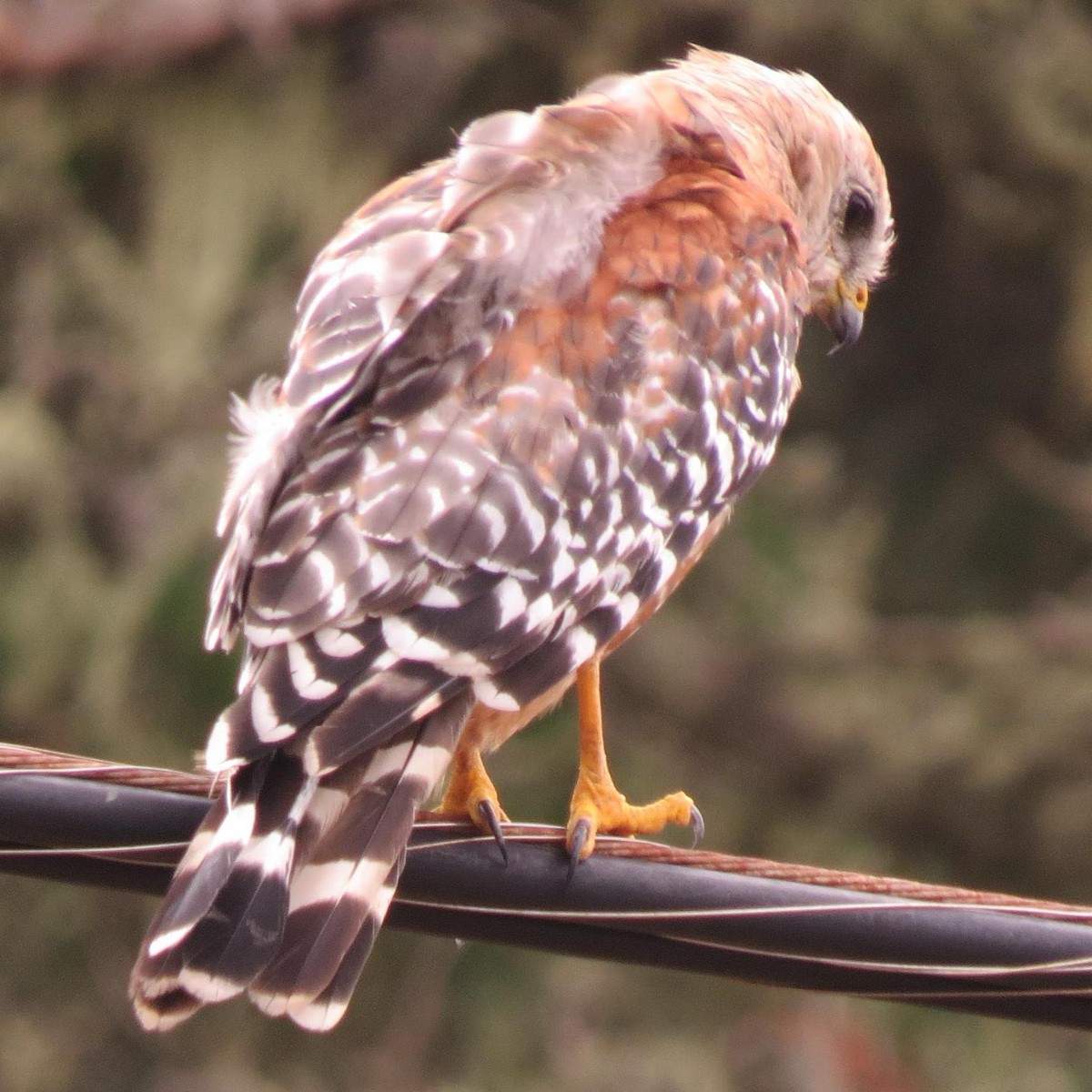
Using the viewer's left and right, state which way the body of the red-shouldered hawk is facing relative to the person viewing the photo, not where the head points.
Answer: facing away from the viewer and to the right of the viewer
